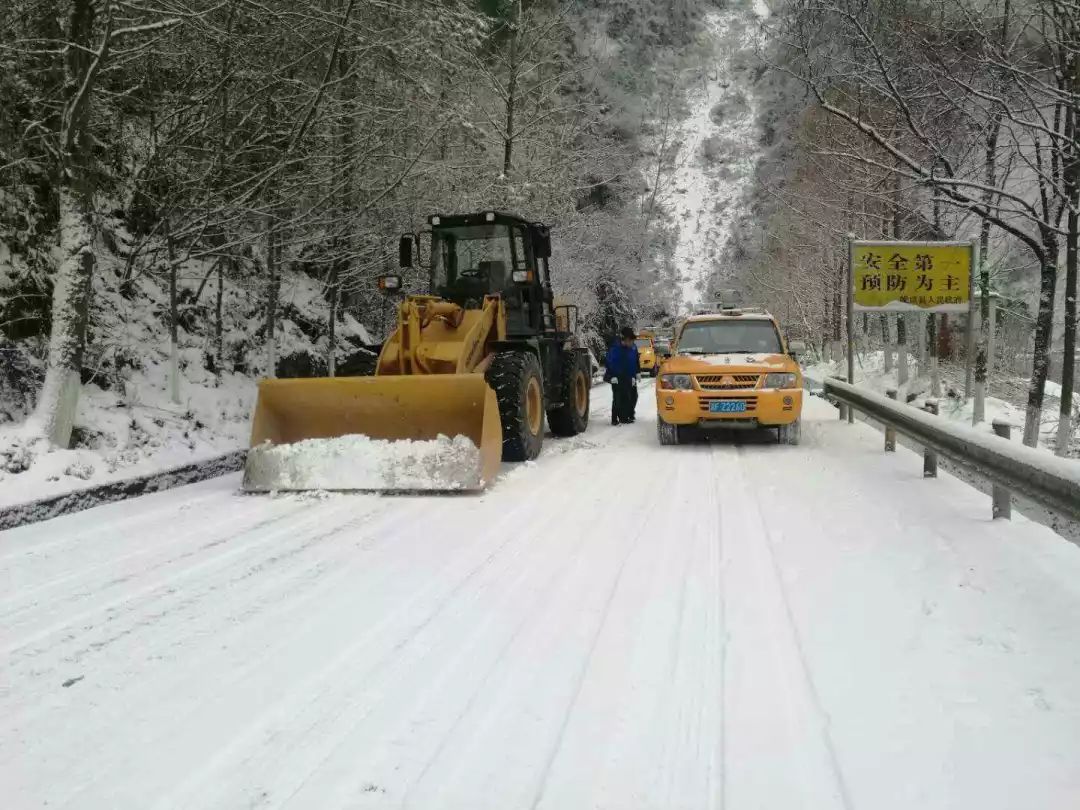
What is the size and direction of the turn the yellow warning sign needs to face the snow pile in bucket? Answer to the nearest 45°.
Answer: approximately 45° to its right

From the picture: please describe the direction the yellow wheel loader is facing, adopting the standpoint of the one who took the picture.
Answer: facing the viewer and to the left of the viewer

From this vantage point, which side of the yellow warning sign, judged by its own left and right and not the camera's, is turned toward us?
front

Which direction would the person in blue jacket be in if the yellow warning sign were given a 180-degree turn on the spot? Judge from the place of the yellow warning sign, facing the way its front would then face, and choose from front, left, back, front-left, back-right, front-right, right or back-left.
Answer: left

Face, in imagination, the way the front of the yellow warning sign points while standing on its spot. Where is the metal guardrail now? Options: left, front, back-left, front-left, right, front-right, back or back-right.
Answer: front

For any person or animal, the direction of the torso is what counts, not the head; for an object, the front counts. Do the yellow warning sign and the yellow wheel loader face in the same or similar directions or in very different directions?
same or similar directions

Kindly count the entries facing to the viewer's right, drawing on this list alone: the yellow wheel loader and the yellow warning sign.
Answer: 0

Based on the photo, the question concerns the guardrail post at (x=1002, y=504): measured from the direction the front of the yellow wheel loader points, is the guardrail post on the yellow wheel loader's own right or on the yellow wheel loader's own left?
on the yellow wheel loader's own left

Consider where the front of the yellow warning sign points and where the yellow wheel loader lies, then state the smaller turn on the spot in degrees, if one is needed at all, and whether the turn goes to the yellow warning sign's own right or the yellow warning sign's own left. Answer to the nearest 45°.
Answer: approximately 45° to the yellow warning sign's own right

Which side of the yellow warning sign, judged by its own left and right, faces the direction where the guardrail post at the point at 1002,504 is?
front

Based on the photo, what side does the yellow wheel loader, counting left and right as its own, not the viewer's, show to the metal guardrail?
left
